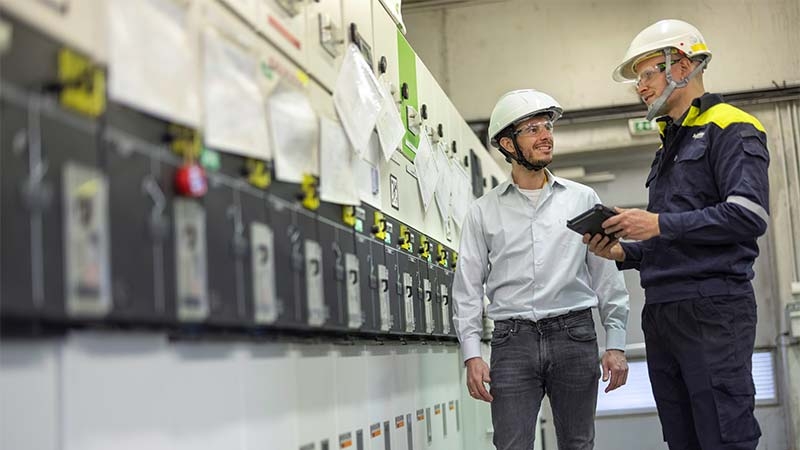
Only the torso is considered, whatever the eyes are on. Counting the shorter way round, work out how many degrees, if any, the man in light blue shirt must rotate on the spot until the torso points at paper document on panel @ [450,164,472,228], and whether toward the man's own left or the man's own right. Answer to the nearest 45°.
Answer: approximately 180°

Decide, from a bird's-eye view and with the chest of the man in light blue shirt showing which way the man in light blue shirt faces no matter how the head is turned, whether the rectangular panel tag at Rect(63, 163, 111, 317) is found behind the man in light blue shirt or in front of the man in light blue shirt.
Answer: in front

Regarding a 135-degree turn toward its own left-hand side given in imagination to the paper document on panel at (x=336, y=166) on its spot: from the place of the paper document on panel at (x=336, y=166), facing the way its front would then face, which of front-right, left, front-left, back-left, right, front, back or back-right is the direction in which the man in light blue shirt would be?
front-right

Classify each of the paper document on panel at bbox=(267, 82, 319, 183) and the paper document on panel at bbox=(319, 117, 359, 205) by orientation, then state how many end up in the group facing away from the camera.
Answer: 0

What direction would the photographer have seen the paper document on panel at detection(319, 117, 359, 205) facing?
facing the viewer and to the right of the viewer

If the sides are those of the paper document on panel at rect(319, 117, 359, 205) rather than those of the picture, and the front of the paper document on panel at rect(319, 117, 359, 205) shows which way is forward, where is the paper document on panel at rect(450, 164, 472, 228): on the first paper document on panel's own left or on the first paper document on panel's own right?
on the first paper document on panel's own left

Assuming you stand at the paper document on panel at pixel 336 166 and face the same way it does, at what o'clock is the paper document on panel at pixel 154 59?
the paper document on panel at pixel 154 59 is roughly at 2 o'clock from the paper document on panel at pixel 336 166.

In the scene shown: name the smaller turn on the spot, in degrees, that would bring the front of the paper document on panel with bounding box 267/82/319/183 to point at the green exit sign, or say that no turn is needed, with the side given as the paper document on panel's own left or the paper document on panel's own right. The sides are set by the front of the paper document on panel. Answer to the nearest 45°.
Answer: approximately 90° to the paper document on panel's own left

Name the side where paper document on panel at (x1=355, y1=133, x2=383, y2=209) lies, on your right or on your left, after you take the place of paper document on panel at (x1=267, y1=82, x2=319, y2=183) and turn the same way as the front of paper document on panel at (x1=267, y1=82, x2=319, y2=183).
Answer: on your left

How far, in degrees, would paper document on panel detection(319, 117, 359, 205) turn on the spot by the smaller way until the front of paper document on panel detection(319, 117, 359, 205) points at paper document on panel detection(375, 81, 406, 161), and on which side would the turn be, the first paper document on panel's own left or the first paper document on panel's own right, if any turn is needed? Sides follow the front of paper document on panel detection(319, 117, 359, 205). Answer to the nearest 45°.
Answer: approximately 135° to the first paper document on panel's own left

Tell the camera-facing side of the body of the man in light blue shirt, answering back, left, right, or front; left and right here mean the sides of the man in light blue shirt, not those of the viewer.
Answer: front

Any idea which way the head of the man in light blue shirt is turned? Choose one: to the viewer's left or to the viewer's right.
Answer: to the viewer's right
